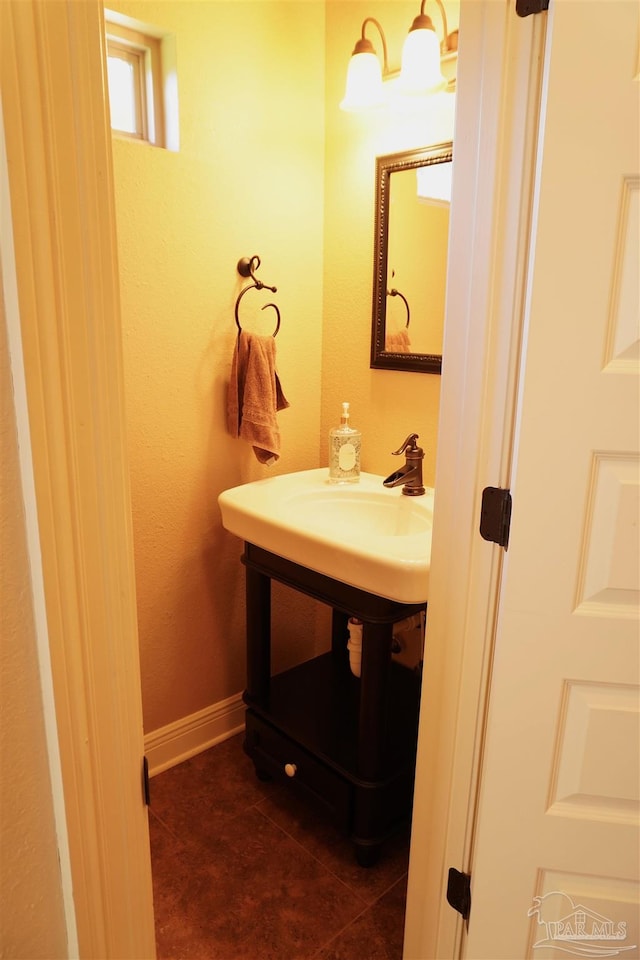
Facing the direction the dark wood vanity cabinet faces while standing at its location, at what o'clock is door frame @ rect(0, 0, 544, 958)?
The door frame is roughly at 11 o'clock from the dark wood vanity cabinet.

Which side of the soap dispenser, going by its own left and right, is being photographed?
front

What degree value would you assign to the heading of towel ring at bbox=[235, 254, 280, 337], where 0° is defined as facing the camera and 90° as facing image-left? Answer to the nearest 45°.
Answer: approximately 315°

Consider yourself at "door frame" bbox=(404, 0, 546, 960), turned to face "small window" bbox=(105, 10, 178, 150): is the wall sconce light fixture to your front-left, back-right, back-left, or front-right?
front-right

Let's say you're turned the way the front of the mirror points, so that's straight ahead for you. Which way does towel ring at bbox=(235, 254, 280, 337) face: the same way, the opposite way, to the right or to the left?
to the left

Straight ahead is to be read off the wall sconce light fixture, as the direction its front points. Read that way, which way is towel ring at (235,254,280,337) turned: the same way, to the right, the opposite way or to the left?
to the left

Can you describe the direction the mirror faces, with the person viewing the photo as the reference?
facing the viewer and to the left of the viewer

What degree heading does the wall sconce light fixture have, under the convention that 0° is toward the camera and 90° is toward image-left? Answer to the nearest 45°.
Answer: approximately 45°

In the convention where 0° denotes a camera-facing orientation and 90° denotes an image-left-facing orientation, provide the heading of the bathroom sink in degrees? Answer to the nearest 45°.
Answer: approximately 45°

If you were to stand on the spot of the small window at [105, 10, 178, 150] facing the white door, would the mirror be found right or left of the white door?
left
